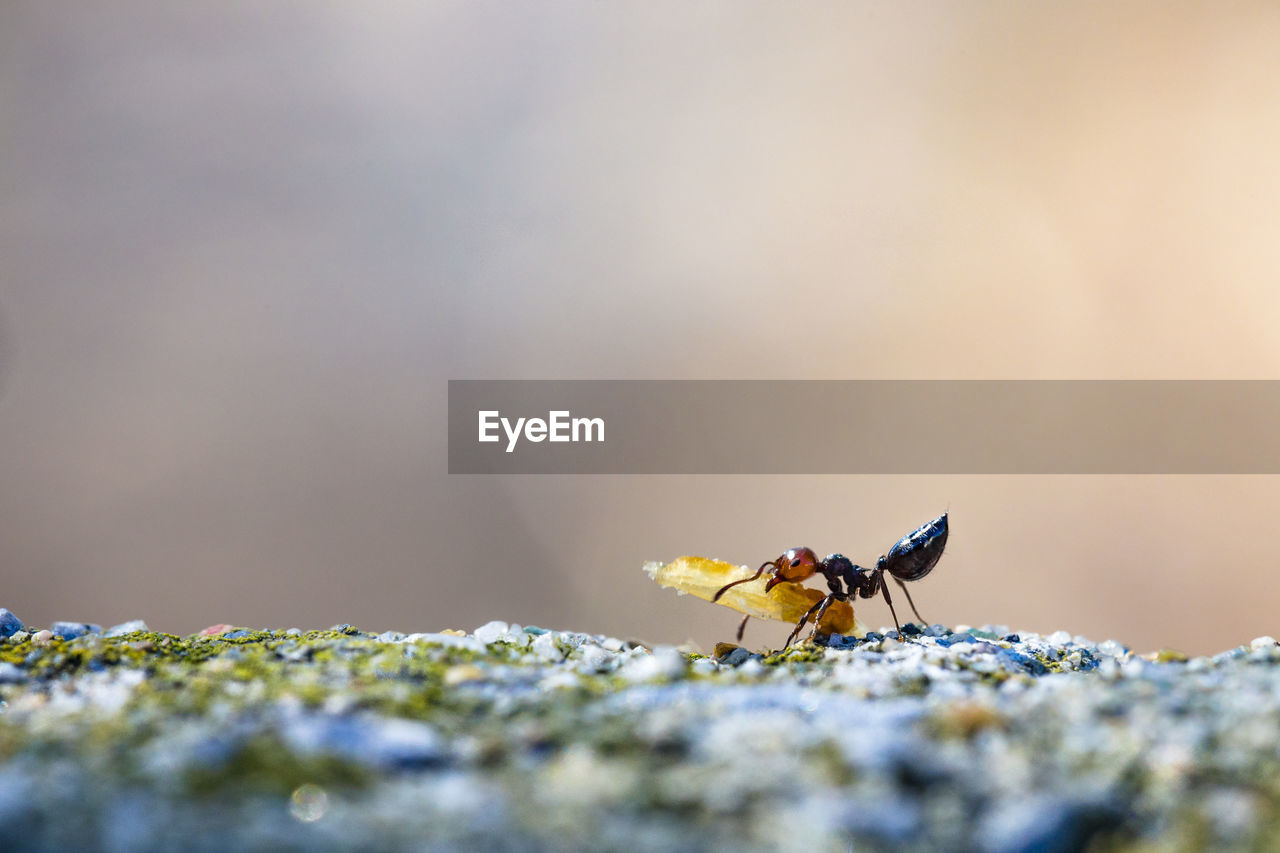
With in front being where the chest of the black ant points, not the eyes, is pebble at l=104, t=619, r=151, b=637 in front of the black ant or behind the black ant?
in front

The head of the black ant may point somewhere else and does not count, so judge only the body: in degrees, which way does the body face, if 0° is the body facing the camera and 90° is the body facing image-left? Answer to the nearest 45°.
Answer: approximately 90°

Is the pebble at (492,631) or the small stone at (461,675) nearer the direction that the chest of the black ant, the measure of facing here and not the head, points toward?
the pebble

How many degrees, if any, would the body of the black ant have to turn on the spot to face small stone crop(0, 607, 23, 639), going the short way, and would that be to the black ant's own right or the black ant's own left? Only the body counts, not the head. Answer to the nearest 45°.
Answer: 0° — it already faces it

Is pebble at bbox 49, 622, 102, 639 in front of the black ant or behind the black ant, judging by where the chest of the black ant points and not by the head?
in front

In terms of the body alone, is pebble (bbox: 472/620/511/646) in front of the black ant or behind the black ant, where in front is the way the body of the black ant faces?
in front
